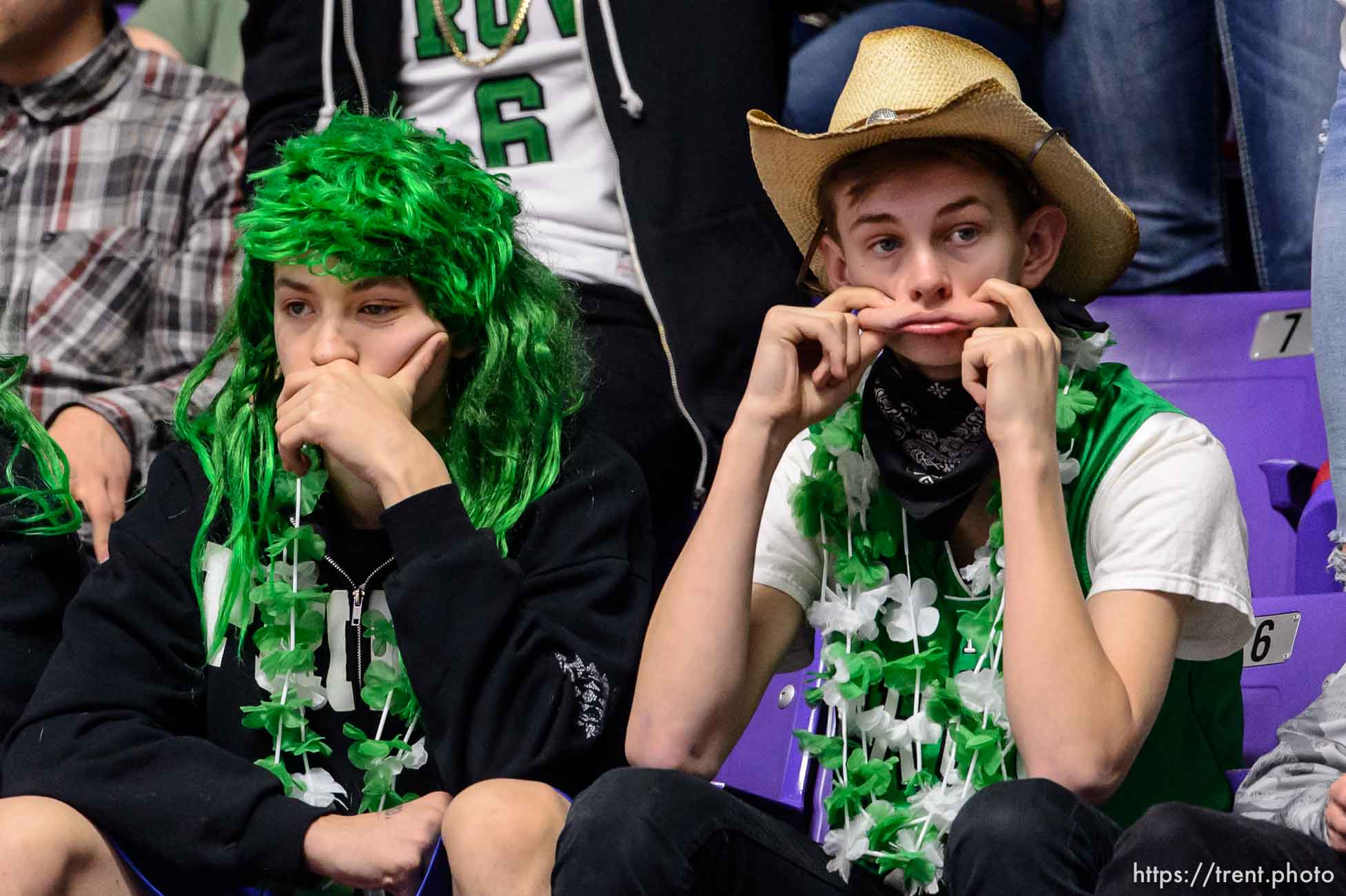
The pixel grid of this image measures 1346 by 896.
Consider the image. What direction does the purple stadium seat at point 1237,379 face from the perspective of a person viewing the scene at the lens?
facing the viewer

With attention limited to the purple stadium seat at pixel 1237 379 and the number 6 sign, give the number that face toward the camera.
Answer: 2

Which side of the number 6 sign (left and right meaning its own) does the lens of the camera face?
front

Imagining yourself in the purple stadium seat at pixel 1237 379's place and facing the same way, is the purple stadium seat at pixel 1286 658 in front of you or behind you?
in front

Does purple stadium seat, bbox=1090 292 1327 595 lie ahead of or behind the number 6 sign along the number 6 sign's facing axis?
behind
